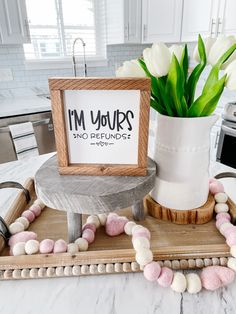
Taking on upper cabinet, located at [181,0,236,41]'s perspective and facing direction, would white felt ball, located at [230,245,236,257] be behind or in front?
in front

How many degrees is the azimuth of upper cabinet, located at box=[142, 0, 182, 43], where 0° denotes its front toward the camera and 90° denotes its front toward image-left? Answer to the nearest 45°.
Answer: approximately 0°

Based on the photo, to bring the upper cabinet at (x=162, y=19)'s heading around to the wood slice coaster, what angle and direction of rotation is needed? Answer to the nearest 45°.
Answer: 0° — it already faces it

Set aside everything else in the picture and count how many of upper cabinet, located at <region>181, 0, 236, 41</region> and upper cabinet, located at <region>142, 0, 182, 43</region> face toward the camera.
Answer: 2

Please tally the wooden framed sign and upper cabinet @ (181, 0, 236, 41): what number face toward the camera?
2

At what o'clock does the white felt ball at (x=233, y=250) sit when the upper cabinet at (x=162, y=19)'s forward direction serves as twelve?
The white felt ball is roughly at 12 o'clock from the upper cabinet.

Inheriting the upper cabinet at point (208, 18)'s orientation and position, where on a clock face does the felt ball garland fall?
The felt ball garland is roughly at 12 o'clock from the upper cabinet.

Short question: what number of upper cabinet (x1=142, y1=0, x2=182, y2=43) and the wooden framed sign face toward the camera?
2

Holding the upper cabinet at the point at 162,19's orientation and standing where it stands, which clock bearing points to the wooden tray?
The wooden tray is roughly at 12 o'clock from the upper cabinet.

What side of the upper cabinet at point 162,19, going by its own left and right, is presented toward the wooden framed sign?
front

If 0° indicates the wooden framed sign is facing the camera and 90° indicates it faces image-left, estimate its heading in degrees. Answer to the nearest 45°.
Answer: approximately 0°
